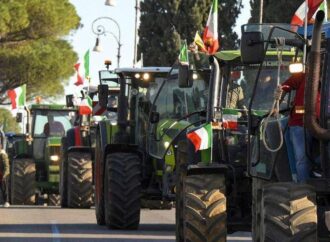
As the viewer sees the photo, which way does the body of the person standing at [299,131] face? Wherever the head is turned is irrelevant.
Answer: to the viewer's left

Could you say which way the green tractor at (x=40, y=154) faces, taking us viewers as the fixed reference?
facing the viewer

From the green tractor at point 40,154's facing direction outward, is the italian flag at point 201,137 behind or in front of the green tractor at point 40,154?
in front

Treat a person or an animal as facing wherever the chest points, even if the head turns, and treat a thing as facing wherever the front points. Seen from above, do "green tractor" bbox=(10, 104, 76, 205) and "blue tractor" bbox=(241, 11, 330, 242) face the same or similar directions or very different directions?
same or similar directions

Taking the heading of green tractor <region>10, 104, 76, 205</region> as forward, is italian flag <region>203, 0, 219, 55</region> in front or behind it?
in front
